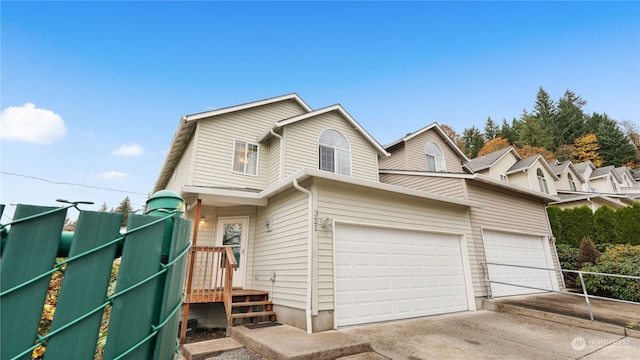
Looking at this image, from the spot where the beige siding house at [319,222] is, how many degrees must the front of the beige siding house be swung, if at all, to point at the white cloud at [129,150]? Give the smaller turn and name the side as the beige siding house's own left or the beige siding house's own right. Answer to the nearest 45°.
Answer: approximately 180°

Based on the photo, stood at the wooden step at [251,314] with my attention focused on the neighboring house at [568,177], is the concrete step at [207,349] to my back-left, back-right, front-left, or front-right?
back-right

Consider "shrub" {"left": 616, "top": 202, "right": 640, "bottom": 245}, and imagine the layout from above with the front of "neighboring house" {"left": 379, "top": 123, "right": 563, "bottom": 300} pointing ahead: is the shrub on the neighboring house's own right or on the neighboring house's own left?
on the neighboring house's own left

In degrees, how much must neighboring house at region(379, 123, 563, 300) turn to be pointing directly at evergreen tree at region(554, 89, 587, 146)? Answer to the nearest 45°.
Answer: approximately 135° to its left

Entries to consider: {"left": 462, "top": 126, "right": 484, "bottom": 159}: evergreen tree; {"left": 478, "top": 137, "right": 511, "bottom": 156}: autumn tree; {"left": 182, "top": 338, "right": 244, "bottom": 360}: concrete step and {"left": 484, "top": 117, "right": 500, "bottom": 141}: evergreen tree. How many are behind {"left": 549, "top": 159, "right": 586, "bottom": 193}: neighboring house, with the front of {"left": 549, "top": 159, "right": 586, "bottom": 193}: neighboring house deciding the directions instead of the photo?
3

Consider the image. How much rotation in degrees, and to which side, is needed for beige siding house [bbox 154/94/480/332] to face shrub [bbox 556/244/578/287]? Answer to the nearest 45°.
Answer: approximately 90° to its left

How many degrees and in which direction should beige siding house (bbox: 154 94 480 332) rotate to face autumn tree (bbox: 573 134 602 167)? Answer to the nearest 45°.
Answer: approximately 90° to its left

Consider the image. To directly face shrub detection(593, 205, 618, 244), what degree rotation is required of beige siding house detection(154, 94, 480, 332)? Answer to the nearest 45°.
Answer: approximately 90° to its left

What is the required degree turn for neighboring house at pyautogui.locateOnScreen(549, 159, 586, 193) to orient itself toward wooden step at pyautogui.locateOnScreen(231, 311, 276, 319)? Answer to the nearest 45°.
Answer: approximately 45° to its right

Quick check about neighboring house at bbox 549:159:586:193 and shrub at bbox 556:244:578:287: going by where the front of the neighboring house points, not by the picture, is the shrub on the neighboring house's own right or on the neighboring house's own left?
on the neighboring house's own right

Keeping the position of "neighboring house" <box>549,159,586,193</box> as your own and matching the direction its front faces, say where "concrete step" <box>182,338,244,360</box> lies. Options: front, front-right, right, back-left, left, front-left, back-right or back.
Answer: front-right

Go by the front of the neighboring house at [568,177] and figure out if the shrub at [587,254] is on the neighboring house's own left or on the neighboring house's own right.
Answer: on the neighboring house's own right
